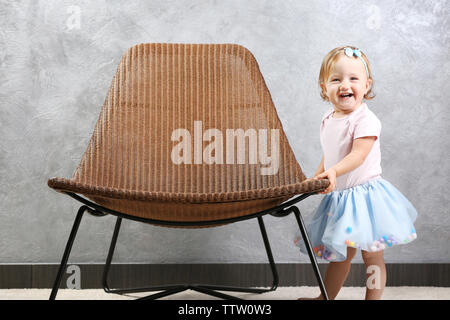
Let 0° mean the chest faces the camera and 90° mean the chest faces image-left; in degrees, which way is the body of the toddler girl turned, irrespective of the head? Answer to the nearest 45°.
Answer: approximately 45°

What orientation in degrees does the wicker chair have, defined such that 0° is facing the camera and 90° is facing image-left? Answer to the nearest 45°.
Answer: approximately 0°
